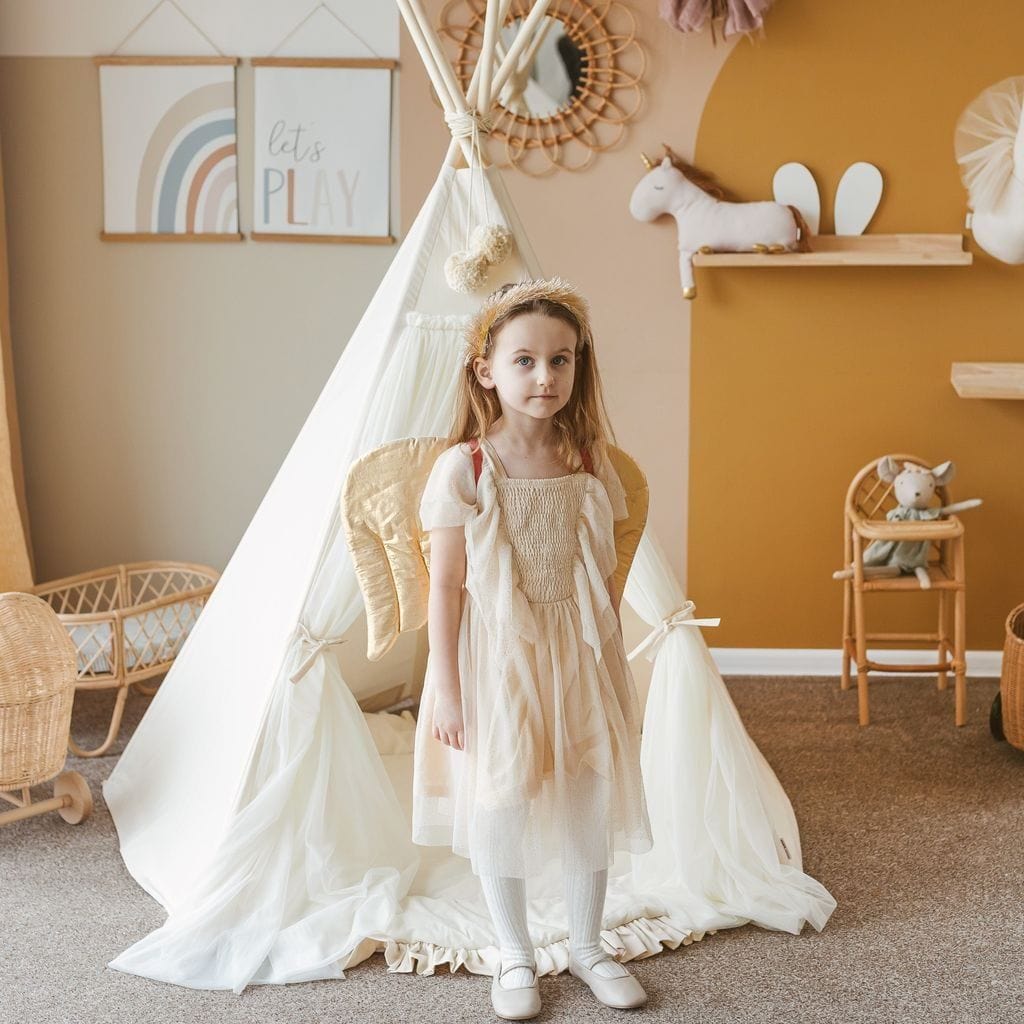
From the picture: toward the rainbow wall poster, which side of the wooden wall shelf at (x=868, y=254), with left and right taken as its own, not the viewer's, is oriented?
right

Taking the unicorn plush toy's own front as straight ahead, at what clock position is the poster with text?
The poster with text is roughly at 12 o'clock from the unicorn plush toy.

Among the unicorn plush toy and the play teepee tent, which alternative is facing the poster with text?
the unicorn plush toy

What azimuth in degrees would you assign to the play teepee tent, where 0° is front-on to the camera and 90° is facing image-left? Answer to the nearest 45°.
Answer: approximately 0°

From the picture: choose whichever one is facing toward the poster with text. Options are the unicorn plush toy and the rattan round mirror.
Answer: the unicorn plush toy

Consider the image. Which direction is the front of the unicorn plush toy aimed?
to the viewer's left
